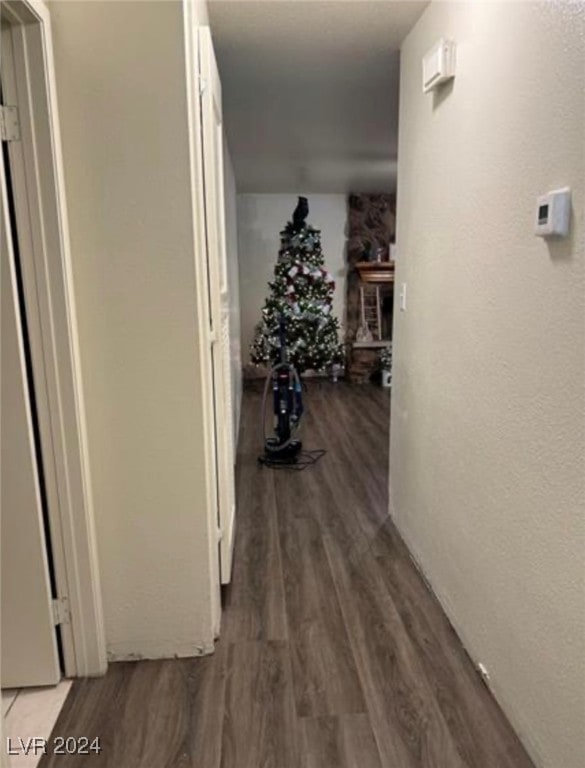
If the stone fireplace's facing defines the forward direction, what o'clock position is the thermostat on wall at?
The thermostat on wall is roughly at 12 o'clock from the stone fireplace.

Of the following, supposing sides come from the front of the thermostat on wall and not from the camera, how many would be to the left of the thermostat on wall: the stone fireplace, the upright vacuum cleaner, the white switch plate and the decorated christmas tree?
0

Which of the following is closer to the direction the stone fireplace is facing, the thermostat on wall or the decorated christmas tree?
the thermostat on wall

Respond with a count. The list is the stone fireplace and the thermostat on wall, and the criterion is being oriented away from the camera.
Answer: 0

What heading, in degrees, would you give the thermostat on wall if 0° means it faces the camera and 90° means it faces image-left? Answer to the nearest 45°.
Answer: approximately 45°

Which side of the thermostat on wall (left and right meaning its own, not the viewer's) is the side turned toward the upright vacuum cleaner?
right

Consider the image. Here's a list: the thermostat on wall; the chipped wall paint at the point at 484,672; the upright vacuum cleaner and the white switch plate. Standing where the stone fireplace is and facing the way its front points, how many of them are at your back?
0

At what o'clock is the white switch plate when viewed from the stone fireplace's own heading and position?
The white switch plate is roughly at 12 o'clock from the stone fireplace.

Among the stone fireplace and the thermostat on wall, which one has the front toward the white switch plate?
the stone fireplace

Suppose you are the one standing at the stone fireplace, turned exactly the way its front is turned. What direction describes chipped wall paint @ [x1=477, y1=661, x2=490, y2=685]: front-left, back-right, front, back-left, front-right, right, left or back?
front

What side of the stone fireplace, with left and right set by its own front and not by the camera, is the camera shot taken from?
front

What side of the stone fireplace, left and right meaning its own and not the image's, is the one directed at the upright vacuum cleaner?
front
